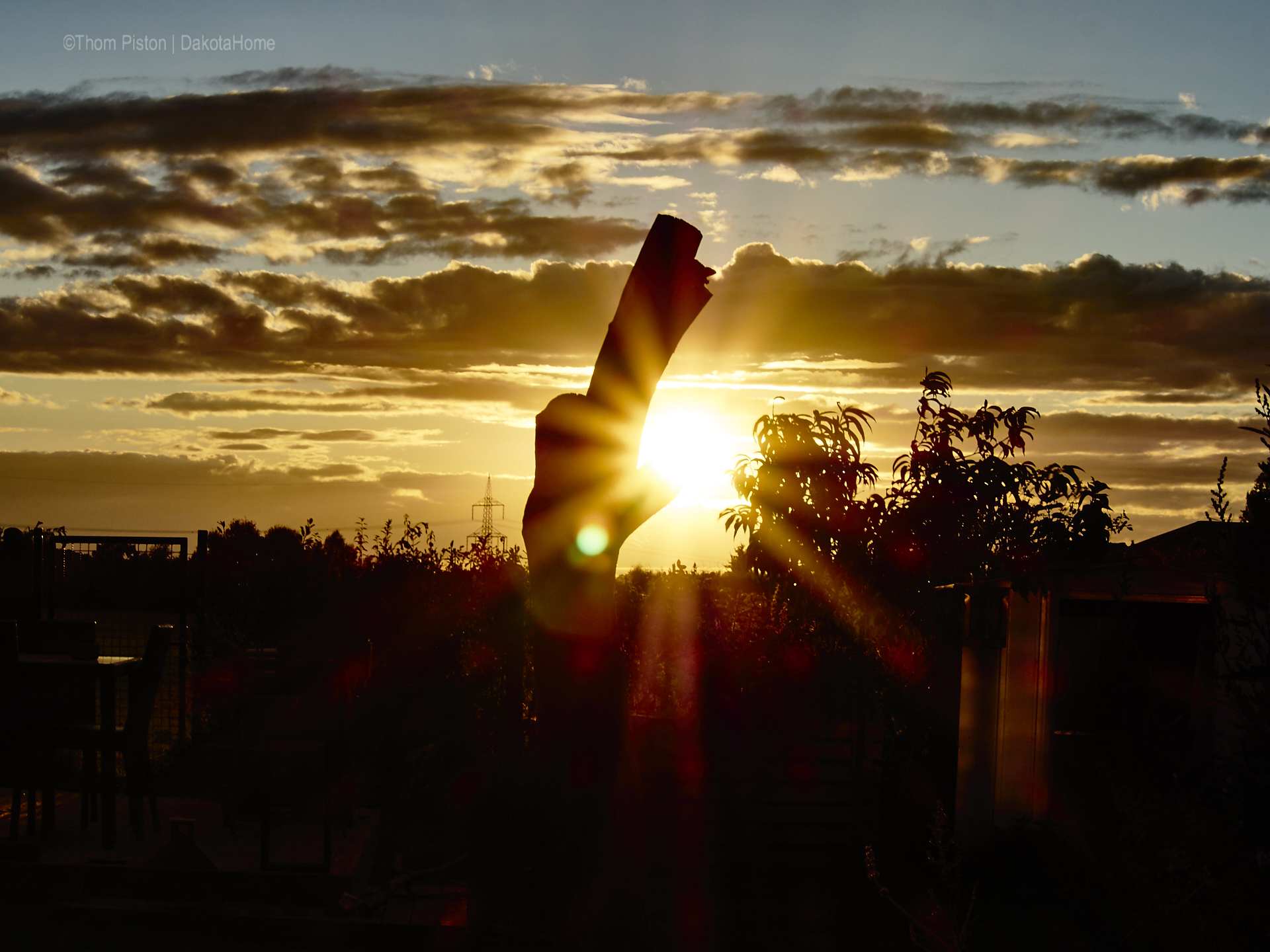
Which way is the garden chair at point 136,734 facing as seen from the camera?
to the viewer's left

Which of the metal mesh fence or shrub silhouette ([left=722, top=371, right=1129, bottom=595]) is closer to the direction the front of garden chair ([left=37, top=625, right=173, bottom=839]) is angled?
the metal mesh fence

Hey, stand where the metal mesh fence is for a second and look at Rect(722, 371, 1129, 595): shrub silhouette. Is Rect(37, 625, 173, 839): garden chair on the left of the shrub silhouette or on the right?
right

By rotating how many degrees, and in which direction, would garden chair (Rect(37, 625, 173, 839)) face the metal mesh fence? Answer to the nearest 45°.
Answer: approximately 90° to its right

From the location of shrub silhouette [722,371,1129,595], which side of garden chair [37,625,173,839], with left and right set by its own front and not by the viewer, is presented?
back
